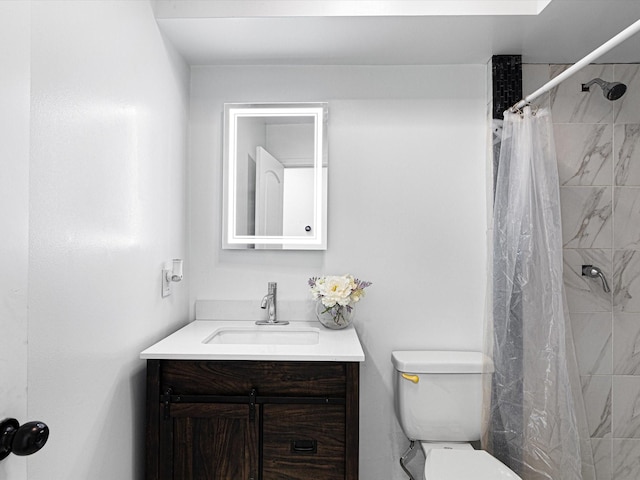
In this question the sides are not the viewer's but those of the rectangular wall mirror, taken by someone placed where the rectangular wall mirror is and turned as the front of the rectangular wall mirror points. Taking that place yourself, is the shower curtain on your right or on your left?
on your left

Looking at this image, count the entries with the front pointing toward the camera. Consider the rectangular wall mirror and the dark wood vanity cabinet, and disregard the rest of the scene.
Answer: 2

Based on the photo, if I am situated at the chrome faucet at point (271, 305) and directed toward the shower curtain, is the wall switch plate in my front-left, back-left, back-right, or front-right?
back-right

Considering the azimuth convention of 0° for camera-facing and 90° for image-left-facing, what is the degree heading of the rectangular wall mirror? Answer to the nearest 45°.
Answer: approximately 0°
